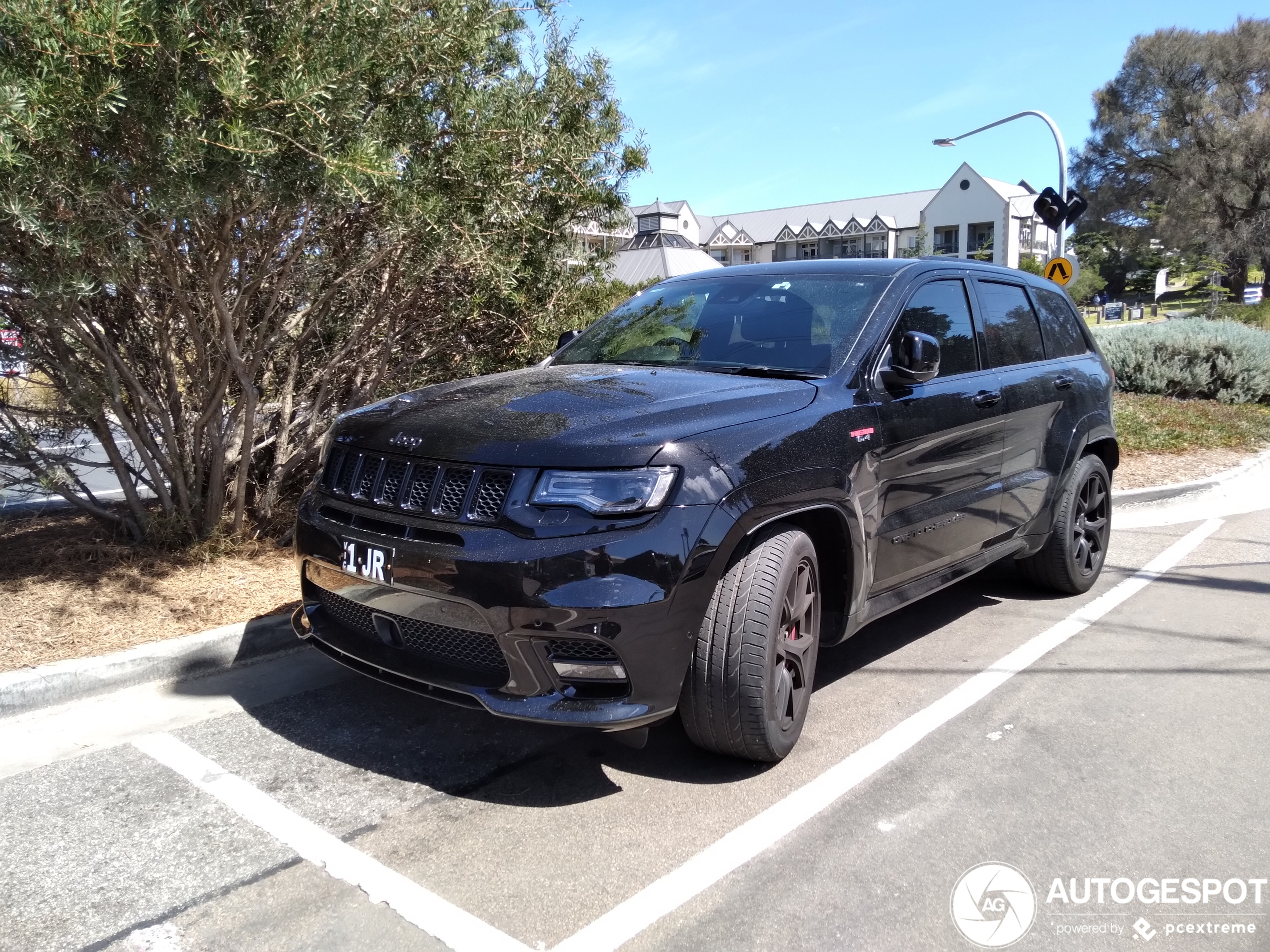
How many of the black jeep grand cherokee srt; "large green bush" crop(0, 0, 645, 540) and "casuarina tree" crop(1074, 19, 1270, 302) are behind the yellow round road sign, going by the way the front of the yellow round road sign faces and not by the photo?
1

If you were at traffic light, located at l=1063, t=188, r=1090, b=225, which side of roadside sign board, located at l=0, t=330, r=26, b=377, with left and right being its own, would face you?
left

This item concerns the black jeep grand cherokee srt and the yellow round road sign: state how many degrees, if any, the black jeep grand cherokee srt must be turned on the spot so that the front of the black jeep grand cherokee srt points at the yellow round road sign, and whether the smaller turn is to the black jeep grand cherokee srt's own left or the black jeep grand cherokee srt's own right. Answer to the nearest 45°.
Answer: approximately 180°

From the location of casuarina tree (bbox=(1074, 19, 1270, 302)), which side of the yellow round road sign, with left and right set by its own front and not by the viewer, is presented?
back

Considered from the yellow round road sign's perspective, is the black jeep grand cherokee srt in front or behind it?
in front

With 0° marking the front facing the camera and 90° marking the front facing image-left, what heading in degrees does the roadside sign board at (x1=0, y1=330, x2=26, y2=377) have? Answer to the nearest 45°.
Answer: approximately 0°

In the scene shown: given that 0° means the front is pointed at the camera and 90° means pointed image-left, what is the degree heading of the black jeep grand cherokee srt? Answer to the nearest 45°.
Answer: approximately 45°

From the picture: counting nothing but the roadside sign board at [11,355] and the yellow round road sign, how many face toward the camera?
2

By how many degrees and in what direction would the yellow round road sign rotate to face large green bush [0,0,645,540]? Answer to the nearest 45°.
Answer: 0° — it already faces it
